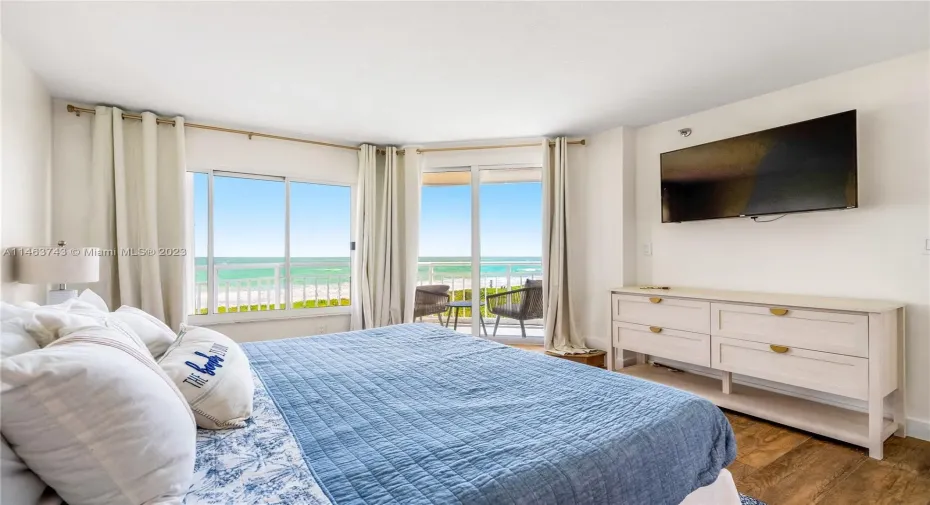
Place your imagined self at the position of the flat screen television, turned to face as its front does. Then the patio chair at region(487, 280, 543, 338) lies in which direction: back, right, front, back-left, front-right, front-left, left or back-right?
front-right

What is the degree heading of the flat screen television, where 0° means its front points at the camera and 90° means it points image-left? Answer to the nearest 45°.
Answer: approximately 45°

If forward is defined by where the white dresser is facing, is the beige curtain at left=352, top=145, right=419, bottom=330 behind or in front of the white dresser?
in front

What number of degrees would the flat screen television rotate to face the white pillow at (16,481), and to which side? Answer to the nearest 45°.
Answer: approximately 45° to its left

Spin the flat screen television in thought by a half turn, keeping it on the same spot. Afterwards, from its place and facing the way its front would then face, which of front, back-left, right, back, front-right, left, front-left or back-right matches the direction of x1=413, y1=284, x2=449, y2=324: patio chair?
back-left

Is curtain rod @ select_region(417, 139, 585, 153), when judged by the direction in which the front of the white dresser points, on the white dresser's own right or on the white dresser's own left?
on the white dresser's own right

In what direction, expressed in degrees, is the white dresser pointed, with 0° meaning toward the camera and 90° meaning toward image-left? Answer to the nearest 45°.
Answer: approximately 45°

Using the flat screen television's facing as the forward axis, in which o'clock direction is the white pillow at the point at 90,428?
The white pillow is roughly at 11 o'clock from the flat screen television.
